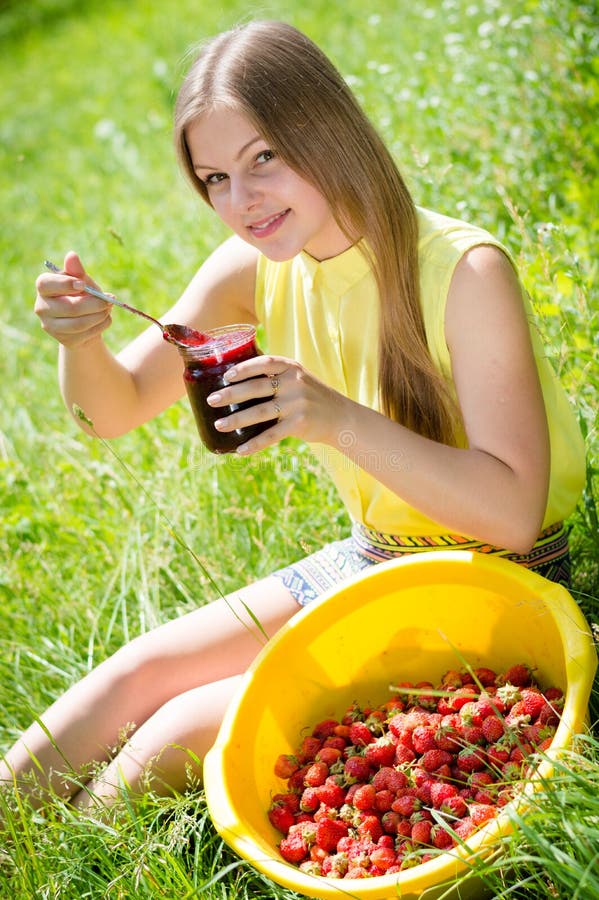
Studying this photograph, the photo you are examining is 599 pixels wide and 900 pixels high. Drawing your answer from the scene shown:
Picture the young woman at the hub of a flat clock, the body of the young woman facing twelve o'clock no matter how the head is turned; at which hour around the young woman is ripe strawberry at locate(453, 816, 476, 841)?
The ripe strawberry is roughly at 11 o'clock from the young woman.

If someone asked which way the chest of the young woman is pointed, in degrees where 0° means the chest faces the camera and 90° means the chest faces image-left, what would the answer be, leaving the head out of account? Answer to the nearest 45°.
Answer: approximately 45°

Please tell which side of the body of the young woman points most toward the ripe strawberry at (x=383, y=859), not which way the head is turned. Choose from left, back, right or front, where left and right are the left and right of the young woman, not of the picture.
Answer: front

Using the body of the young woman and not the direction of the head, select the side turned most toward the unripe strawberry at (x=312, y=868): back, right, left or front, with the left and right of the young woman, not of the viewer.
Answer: front
